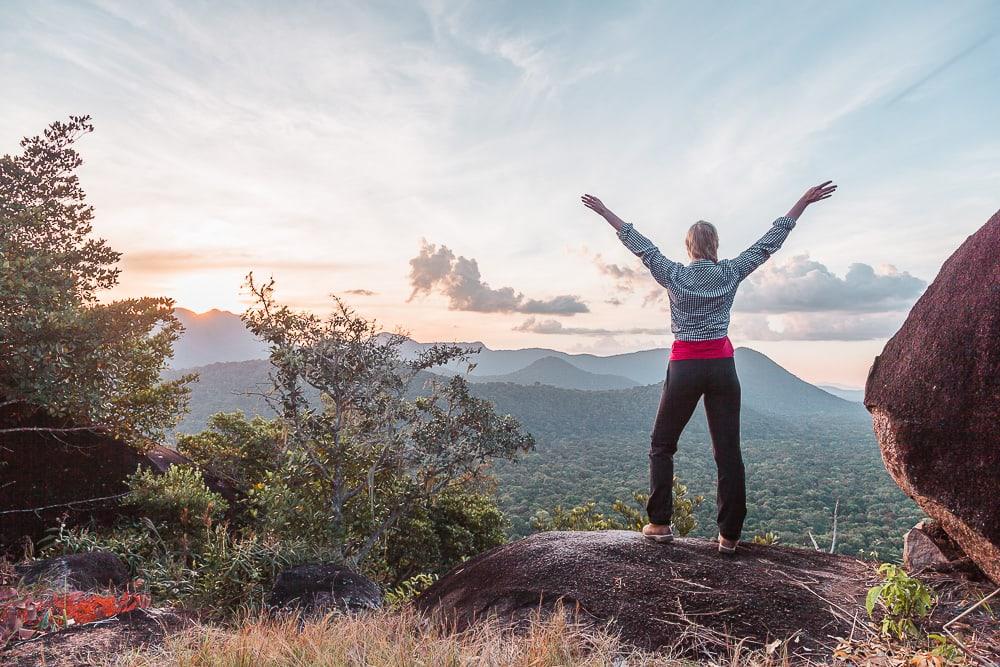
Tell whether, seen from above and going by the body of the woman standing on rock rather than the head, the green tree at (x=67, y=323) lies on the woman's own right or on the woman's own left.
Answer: on the woman's own left

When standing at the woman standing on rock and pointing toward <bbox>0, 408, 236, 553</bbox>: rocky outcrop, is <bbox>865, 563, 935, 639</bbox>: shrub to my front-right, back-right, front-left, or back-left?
back-left

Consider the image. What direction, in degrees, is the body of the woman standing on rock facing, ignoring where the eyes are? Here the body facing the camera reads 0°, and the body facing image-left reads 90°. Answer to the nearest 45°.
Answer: approximately 180°

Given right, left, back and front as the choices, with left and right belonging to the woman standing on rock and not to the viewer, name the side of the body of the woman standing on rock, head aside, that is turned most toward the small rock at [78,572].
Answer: left

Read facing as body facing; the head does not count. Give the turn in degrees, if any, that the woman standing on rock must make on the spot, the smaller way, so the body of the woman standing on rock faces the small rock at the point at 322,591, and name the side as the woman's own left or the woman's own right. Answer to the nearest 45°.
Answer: approximately 90° to the woman's own left

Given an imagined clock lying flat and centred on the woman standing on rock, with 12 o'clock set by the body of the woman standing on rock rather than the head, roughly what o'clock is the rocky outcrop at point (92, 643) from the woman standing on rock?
The rocky outcrop is roughly at 8 o'clock from the woman standing on rock.

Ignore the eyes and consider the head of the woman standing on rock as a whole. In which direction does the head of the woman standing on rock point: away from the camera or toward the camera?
away from the camera

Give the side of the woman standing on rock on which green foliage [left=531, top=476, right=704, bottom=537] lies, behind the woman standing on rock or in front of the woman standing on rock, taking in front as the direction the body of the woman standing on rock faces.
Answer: in front
